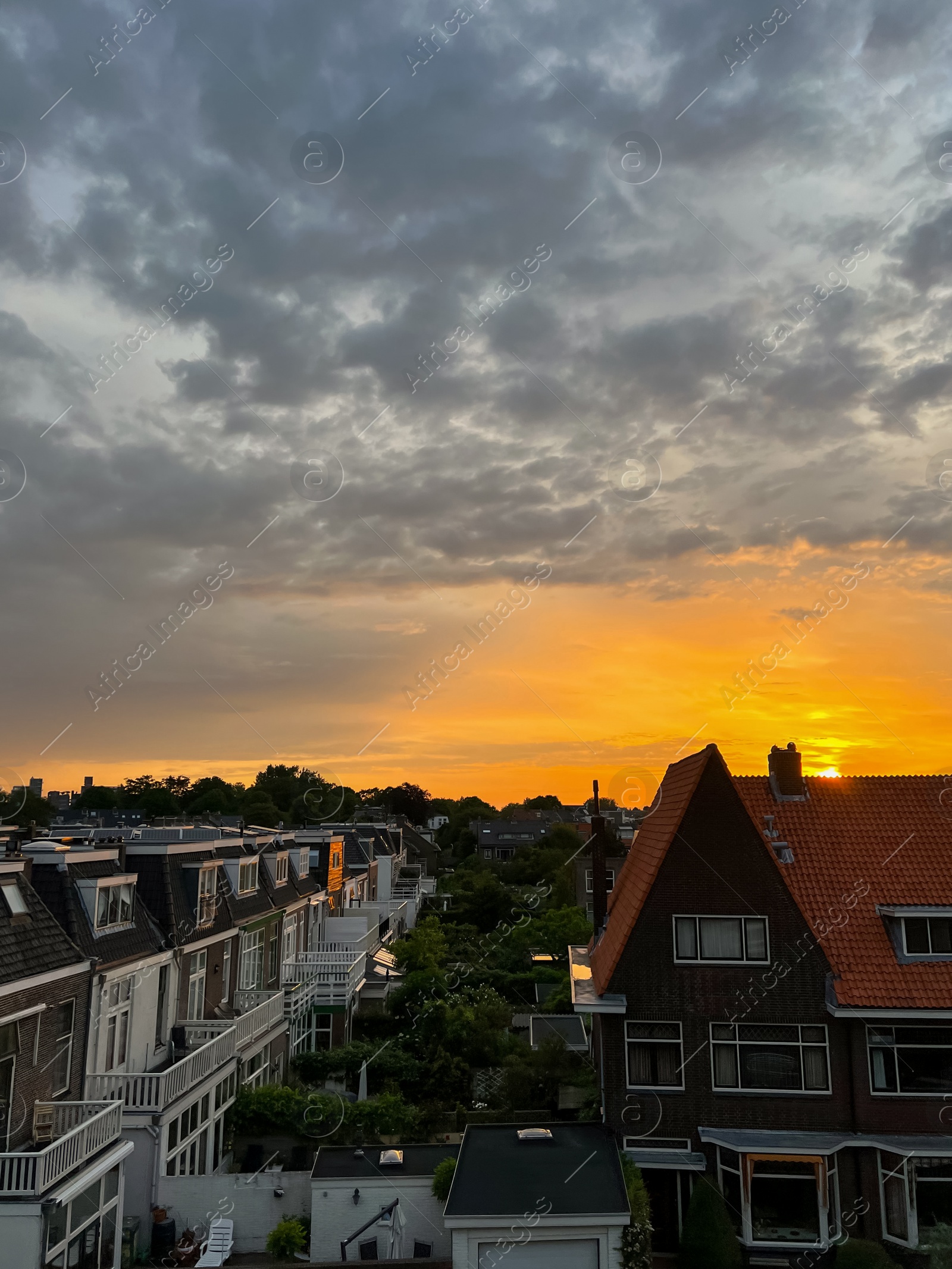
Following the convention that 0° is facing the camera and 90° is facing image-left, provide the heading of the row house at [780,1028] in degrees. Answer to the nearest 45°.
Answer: approximately 0°

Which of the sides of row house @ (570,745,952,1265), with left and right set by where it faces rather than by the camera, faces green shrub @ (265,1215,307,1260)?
right

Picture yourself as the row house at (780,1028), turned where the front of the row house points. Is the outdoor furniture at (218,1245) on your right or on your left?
on your right

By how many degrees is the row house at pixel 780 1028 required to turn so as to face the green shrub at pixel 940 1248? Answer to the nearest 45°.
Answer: approximately 45° to its left

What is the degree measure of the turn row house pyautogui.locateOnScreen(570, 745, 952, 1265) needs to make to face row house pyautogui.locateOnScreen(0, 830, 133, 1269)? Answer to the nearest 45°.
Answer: approximately 45° to its right

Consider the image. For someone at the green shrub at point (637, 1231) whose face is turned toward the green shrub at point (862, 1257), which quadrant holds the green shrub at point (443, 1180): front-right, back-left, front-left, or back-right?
back-left
